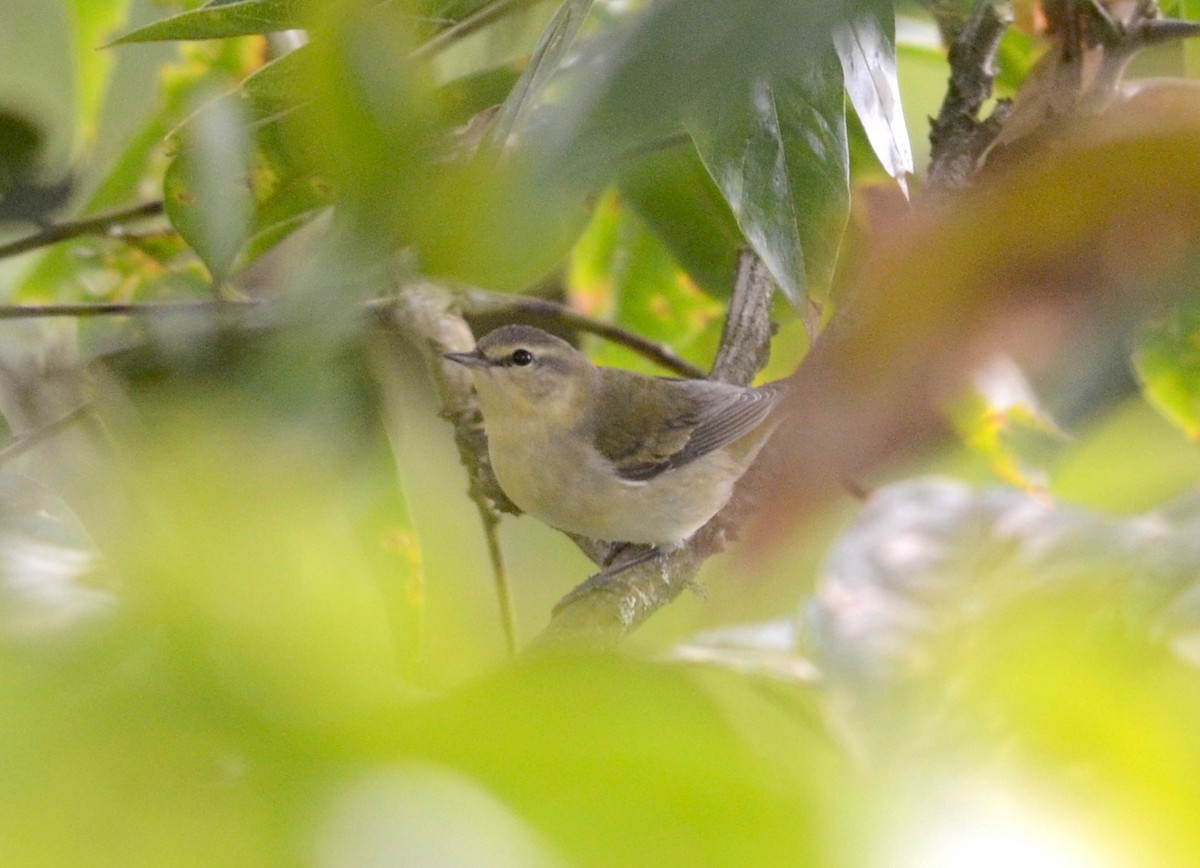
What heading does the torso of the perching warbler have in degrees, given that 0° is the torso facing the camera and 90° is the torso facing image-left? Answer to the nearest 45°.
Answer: approximately 90°

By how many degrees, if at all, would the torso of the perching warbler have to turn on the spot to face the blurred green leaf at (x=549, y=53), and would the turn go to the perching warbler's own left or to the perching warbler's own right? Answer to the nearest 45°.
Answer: approximately 90° to the perching warbler's own left

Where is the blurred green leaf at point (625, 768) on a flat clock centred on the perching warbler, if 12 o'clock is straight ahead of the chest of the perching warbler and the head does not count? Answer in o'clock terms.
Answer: The blurred green leaf is roughly at 9 o'clock from the perching warbler.
